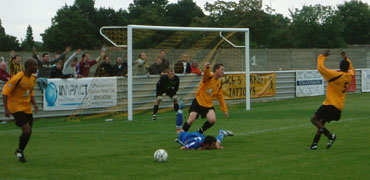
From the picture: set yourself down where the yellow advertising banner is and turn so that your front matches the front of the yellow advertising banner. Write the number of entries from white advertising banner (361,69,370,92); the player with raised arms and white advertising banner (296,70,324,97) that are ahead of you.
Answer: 1

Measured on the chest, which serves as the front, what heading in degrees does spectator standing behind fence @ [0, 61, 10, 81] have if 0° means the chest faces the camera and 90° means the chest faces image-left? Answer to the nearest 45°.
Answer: approximately 0°

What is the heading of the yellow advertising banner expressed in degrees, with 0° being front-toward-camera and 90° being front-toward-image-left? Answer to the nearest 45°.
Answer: approximately 0°

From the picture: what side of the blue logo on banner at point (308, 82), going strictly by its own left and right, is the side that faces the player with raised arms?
front
